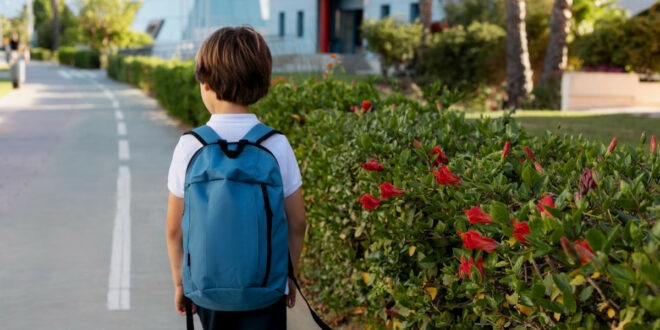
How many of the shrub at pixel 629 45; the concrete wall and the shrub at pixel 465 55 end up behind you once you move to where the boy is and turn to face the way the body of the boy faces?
0

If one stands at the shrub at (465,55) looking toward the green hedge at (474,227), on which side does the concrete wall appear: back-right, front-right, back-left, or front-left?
front-left

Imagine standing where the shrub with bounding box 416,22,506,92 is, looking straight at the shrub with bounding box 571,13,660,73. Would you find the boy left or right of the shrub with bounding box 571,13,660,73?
right

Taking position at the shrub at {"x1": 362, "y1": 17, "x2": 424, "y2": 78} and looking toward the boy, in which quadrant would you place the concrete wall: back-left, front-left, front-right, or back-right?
front-left

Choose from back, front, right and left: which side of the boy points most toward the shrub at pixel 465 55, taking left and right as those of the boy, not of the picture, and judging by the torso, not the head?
front

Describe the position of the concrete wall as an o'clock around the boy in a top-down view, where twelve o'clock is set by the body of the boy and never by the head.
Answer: The concrete wall is roughly at 1 o'clock from the boy.

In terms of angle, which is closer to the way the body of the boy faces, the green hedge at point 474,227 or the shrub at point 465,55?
the shrub

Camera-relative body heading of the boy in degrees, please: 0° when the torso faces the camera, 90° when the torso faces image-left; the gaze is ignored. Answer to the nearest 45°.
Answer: approximately 180°

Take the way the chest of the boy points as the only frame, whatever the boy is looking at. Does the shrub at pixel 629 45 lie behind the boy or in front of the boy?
in front
